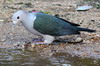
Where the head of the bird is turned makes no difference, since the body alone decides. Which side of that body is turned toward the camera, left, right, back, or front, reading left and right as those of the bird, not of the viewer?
left
